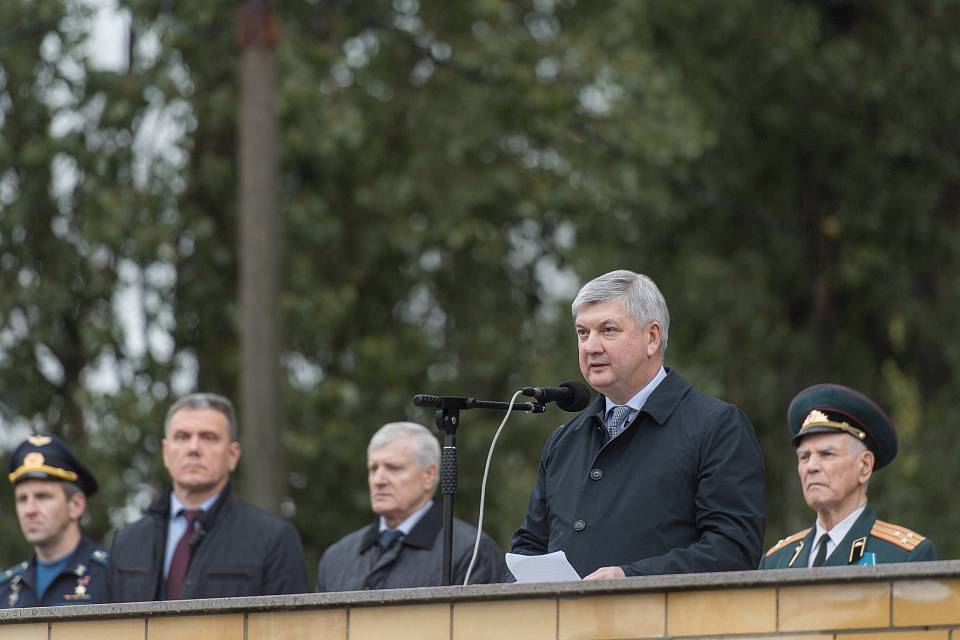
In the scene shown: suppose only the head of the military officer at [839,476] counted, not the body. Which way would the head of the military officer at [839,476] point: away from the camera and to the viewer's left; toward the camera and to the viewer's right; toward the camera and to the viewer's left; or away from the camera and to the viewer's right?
toward the camera and to the viewer's left

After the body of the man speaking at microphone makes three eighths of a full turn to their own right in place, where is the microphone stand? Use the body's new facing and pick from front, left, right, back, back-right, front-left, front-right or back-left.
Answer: left

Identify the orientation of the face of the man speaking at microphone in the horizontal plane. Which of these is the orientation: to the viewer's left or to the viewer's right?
to the viewer's left

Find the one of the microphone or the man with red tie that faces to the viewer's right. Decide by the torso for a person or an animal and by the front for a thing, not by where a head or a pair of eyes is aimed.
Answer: the microphone

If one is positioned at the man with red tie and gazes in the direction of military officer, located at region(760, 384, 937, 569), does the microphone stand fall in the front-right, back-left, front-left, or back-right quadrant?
front-right

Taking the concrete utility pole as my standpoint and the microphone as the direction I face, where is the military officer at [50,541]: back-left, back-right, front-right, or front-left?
front-right

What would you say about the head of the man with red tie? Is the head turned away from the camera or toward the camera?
toward the camera

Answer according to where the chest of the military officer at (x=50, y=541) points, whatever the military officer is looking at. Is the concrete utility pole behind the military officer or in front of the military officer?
behind

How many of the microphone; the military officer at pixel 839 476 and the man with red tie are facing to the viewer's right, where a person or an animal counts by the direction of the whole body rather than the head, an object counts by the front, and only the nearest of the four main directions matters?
1

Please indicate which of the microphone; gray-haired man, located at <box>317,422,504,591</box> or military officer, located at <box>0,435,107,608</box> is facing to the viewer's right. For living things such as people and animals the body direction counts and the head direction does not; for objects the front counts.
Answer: the microphone

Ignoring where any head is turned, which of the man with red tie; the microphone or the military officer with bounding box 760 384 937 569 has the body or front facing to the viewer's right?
the microphone

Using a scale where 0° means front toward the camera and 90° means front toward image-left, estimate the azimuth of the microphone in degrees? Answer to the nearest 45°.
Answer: approximately 270°

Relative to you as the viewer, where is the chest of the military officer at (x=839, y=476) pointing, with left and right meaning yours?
facing the viewer and to the left of the viewer

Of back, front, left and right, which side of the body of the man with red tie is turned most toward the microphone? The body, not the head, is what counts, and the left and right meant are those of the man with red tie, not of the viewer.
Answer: left

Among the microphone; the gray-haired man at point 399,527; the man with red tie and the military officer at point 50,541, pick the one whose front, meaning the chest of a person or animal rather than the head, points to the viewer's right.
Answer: the microphone

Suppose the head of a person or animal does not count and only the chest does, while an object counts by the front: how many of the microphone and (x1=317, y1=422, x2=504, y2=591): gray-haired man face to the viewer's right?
1
